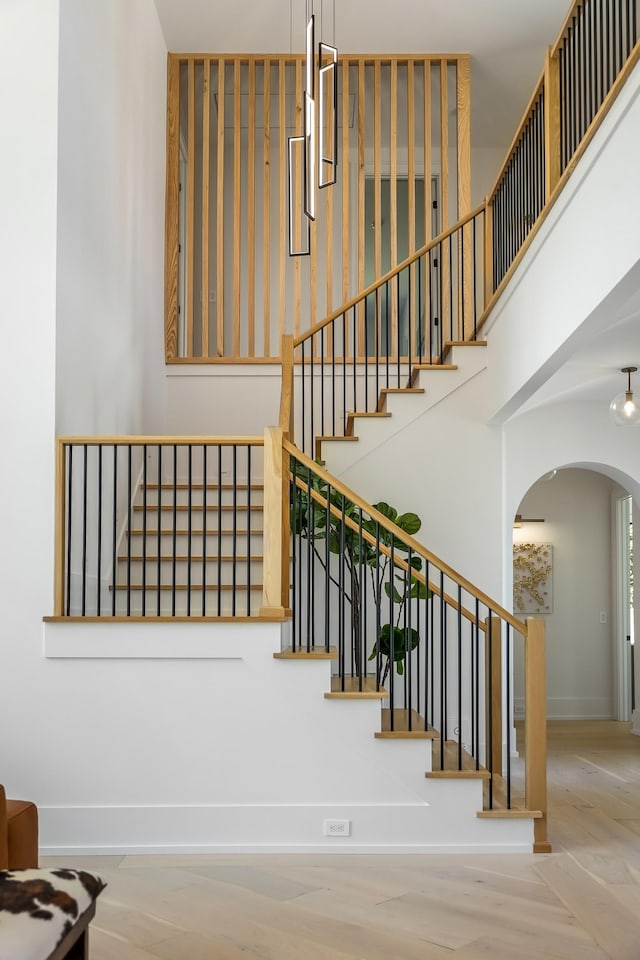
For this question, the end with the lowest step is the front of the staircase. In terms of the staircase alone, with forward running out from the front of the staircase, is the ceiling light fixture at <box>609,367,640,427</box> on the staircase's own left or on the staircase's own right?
on the staircase's own left

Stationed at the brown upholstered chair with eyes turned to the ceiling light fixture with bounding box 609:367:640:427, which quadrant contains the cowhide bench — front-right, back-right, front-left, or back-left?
back-right
